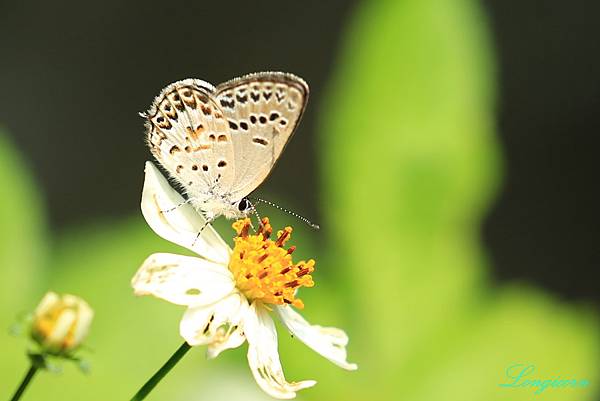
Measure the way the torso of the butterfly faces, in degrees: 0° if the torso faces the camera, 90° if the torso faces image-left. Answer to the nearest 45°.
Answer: approximately 270°

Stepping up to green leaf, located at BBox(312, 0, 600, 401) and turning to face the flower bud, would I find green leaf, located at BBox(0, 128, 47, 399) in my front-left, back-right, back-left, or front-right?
front-right
